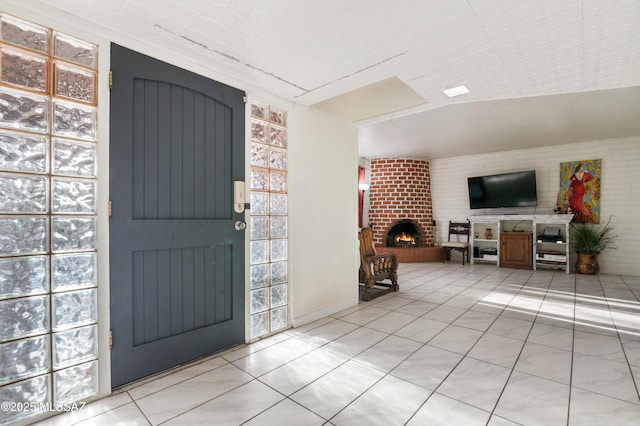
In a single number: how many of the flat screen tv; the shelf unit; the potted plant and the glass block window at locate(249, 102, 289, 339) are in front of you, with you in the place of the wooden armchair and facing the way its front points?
3

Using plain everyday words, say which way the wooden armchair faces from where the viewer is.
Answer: facing away from the viewer and to the right of the viewer

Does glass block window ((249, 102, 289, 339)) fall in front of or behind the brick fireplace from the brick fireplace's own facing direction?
in front

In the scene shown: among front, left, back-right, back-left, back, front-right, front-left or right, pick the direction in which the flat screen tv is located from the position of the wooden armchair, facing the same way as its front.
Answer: front

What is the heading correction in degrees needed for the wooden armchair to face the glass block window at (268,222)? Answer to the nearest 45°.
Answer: approximately 180°

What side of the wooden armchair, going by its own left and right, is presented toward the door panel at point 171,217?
back

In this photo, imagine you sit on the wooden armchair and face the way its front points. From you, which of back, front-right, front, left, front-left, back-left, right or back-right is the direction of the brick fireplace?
front-left

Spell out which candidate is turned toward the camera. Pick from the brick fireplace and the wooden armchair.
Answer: the brick fireplace

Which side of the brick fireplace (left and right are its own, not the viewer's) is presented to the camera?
front

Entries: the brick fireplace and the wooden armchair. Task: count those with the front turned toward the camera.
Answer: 1

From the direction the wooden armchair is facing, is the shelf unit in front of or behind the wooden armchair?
in front

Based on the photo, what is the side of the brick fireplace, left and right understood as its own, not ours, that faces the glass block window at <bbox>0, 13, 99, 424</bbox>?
front

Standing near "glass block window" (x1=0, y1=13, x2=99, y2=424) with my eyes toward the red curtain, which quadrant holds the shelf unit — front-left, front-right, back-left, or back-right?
front-right

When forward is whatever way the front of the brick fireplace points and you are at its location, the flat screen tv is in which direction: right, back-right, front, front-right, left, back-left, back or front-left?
left

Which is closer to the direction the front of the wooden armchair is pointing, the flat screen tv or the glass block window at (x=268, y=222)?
the flat screen tv

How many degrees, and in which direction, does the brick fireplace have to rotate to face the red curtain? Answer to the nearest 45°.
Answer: approximately 90° to its right

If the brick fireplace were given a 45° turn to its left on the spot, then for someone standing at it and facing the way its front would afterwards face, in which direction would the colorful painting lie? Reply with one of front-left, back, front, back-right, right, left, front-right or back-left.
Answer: front-left

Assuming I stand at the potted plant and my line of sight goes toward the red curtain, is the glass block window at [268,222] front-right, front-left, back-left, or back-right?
front-left

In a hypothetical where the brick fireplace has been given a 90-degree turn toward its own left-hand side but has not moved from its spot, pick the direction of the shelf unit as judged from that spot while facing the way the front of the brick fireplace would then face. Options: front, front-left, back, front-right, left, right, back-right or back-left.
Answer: front

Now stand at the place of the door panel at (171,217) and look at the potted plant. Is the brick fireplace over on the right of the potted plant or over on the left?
left
